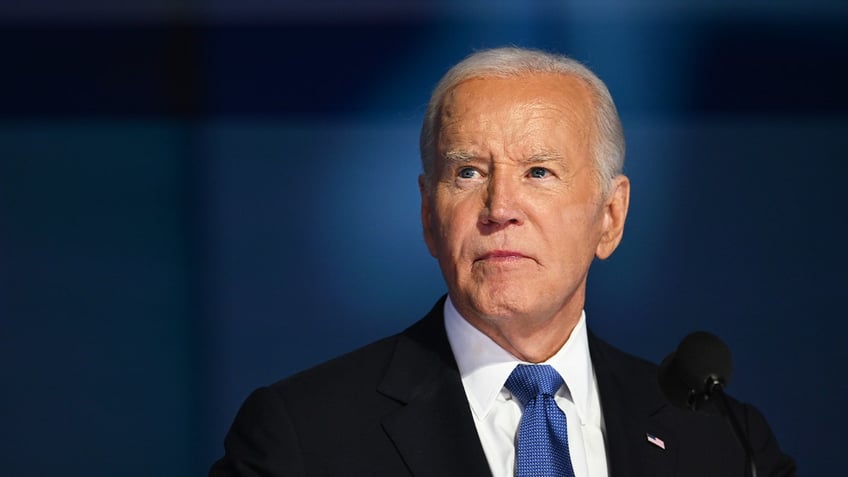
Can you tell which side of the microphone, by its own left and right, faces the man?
front

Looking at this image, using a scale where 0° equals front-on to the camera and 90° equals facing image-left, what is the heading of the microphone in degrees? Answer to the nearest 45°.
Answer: approximately 135°
